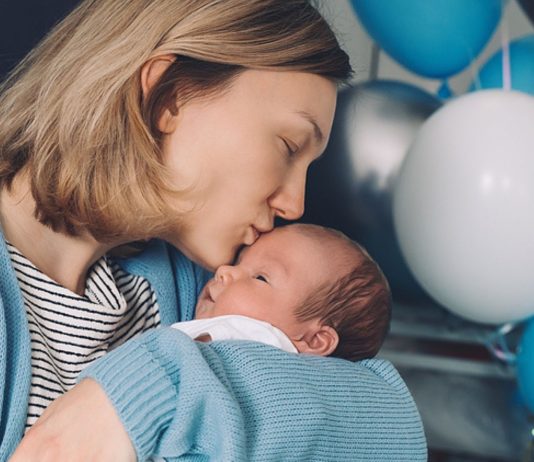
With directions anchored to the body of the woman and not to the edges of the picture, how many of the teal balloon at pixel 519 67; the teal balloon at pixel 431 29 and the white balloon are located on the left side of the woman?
3

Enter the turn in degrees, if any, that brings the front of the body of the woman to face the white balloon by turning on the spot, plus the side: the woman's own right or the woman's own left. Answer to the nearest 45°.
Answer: approximately 90° to the woman's own left

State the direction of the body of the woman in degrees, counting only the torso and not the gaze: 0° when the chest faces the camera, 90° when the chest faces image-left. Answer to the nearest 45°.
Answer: approximately 315°

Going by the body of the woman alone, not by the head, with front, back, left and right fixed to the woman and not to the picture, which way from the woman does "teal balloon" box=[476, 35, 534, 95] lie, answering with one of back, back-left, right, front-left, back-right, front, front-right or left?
left

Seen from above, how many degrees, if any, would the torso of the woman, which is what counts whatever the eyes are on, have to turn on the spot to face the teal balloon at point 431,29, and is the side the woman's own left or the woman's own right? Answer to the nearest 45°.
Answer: approximately 90° to the woman's own left

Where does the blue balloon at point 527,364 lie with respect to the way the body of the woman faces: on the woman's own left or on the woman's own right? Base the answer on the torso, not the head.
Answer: on the woman's own left
